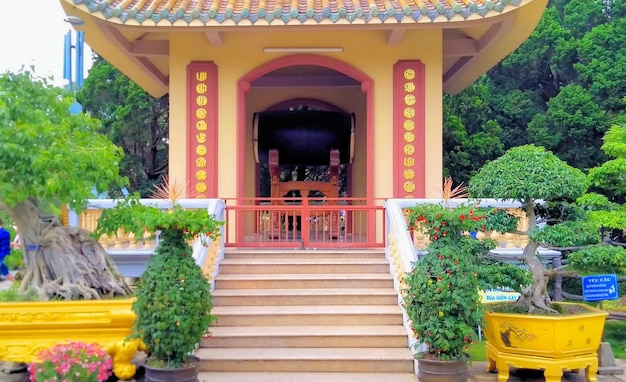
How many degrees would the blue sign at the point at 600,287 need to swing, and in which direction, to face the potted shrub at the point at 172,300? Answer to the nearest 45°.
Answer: approximately 45° to its right

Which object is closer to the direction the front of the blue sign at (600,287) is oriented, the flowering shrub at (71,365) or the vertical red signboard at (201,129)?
the flowering shrub

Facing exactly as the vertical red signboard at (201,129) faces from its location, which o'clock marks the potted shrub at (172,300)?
The potted shrub is roughly at 12 o'clock from the vertical red signboard.

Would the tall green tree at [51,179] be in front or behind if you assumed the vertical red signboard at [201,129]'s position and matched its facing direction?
in front

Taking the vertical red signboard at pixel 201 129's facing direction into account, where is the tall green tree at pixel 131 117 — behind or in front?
behind

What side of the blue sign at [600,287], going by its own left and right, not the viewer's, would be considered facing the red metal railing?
right

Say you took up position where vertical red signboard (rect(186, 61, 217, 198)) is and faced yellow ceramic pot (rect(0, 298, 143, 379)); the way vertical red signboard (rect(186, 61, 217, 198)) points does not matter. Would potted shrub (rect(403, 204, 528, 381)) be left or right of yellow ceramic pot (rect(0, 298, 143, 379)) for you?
left

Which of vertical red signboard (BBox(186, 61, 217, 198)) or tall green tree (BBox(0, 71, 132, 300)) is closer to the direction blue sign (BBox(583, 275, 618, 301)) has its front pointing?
the tall green tree

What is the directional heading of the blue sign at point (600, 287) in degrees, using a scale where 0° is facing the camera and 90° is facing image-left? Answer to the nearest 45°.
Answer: approximately 0°

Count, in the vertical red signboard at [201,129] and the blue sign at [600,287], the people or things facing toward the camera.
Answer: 2

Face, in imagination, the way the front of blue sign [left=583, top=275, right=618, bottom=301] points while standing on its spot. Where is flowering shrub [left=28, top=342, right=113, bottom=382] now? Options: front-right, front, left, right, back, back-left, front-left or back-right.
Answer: front-right

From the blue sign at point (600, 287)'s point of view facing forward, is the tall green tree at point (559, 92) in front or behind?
behind

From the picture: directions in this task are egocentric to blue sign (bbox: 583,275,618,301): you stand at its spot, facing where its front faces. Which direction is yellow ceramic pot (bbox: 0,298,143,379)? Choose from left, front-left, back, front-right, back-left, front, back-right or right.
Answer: front-right
